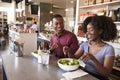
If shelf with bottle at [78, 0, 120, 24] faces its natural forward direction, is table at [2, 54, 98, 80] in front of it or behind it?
in front

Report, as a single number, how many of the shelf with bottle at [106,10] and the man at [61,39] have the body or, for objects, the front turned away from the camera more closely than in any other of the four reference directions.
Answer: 0

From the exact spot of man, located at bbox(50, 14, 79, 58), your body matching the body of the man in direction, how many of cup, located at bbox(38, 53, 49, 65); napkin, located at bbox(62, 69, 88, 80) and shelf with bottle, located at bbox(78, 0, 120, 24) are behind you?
1

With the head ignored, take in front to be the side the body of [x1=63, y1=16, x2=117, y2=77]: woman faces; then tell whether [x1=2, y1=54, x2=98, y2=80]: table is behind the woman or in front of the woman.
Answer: in front

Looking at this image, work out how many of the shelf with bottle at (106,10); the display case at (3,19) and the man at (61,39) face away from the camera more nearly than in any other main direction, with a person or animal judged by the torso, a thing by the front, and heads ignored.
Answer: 0

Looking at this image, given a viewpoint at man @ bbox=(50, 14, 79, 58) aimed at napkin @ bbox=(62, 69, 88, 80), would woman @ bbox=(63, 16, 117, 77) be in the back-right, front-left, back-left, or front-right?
front-left

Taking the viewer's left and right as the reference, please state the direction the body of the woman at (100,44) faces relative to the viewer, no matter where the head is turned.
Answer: facing the viewer and to the left of the viewer

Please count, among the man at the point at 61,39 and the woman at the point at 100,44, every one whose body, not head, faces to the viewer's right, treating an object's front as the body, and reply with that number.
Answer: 0

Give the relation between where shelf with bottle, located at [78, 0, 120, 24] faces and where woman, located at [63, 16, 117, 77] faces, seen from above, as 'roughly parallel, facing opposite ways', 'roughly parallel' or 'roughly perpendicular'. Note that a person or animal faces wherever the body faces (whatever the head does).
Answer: roughly parallel

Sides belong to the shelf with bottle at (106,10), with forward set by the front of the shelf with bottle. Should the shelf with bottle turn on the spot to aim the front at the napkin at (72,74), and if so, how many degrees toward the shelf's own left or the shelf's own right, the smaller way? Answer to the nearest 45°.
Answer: approximately 45° to the shelf's own left

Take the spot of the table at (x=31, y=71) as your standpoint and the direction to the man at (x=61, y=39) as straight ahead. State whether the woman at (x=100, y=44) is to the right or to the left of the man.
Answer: right

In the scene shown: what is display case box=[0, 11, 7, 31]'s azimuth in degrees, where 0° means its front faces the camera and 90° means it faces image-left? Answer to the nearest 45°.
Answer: approximately 315°

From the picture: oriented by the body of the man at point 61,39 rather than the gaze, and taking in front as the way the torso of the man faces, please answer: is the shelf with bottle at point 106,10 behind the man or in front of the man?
behind

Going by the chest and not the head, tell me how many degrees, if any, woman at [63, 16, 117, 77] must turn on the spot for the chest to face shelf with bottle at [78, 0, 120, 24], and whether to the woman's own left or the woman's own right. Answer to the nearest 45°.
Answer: approximately 135° to the woman's own right
